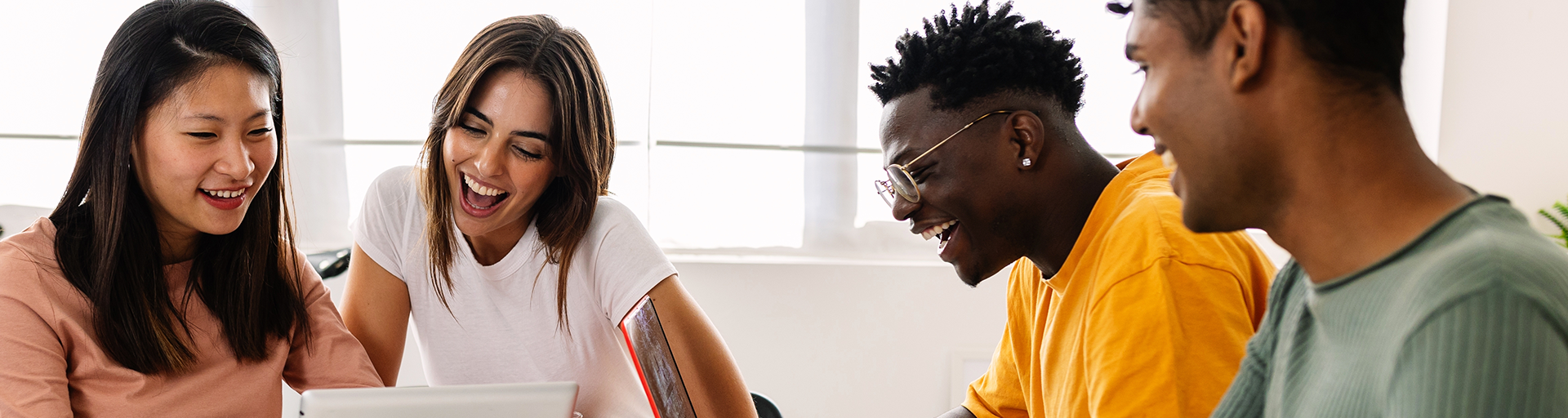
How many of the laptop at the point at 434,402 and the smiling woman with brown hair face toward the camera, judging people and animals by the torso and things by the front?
1

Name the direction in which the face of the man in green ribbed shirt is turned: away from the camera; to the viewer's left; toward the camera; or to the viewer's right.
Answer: to the viewer's left

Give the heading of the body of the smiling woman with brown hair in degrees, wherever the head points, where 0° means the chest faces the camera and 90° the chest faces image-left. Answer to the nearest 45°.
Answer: approximately 0°

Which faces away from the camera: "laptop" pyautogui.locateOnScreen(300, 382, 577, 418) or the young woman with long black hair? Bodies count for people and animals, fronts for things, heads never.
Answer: the laptop

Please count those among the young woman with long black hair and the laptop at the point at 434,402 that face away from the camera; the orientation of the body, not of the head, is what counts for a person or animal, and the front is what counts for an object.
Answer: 1

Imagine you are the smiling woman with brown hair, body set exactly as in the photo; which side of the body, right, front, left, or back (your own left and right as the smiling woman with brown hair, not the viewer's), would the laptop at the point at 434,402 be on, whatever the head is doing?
front

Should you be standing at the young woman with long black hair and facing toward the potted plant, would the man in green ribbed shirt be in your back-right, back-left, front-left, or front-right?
front-right

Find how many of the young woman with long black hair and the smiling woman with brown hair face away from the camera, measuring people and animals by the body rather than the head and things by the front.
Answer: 0

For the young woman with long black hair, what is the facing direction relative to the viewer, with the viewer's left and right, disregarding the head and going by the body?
facing the viewer and to the right of the viewer

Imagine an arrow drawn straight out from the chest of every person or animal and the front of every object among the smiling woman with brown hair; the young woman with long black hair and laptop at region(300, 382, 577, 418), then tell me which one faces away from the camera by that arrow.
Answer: the laptop

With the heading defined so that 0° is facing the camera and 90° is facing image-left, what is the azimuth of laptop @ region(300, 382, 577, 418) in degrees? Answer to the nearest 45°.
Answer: approximately 180°

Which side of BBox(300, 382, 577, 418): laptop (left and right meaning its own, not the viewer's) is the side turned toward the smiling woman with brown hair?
front

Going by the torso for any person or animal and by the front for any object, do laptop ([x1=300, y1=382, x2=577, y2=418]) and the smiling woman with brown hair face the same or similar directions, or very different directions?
very different directions

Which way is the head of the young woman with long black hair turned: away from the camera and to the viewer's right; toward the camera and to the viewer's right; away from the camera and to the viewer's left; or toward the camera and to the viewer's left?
toward the camera and to the viewer's right

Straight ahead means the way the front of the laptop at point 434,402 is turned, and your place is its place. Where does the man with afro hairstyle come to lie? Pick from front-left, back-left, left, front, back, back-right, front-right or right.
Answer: right

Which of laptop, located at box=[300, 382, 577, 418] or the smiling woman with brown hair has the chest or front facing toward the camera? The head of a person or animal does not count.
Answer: the smiling woman with brown hair
